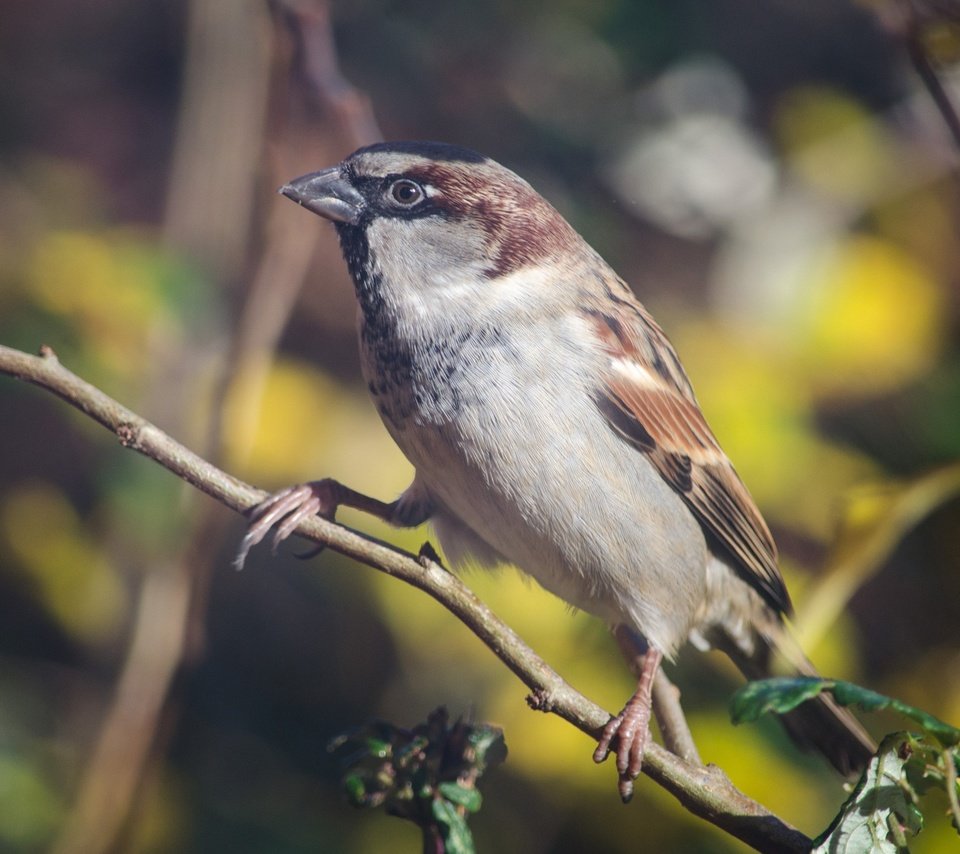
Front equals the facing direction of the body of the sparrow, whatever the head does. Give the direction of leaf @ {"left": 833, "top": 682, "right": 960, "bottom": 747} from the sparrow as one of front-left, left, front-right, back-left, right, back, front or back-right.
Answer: back-left

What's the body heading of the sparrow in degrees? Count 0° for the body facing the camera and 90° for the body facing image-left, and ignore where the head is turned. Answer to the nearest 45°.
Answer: approximately 90°
